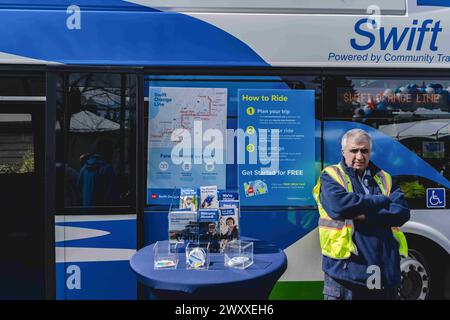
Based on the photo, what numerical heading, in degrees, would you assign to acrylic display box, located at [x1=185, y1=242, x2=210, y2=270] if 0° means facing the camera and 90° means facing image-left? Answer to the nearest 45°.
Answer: approximately 0°

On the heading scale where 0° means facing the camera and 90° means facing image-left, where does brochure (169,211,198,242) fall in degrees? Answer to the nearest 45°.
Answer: approximately 0°

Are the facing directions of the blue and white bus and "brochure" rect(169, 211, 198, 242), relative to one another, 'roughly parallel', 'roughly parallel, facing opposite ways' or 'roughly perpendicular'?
roughly perpendicular
